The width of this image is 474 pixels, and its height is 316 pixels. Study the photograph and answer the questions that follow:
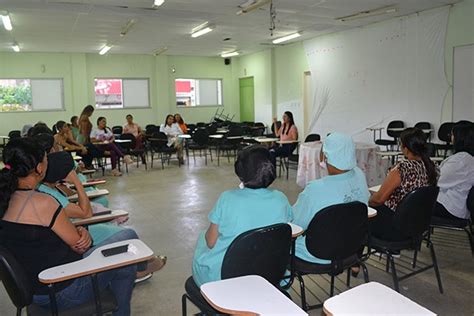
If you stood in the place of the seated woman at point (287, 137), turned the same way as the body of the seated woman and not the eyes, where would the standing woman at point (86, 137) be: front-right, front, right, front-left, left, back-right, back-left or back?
front-right

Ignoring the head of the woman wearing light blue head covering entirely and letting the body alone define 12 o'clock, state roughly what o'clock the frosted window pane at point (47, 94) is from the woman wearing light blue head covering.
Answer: The frosted window pane is roughly at 12 o'clock from the woman wearing light blue head covering.

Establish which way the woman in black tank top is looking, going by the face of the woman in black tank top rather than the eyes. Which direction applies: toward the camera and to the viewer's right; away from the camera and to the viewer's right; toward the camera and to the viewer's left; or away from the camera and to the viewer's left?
away from the camera and to the viewer's right

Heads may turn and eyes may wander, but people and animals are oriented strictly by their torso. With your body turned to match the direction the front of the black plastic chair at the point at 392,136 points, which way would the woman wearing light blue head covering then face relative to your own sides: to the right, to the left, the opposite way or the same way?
to the right

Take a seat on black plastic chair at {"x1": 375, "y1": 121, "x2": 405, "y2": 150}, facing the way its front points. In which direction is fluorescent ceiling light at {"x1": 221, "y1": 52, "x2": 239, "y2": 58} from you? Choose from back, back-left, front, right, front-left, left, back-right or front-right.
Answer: right

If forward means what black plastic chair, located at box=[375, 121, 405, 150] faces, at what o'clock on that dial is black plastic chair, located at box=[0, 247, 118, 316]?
black plastic chair, located at box=[0, 247, 118, 316] is roughly at 11 o'clock from black plastic chair, located at box=[375, 121, 405, 150].

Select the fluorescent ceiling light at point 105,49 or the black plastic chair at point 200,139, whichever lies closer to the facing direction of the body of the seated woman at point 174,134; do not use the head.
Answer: the black plastic chair

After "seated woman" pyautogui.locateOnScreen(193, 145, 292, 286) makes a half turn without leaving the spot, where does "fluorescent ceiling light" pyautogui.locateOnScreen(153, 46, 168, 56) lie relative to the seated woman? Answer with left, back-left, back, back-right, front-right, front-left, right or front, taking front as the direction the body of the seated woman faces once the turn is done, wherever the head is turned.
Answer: back-left

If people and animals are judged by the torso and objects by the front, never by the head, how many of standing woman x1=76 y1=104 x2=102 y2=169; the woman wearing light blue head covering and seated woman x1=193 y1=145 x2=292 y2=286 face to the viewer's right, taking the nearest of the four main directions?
1

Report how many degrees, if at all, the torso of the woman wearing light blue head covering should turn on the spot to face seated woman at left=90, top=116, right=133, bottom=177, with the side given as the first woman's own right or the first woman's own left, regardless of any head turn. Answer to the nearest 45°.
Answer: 0° — they already face them

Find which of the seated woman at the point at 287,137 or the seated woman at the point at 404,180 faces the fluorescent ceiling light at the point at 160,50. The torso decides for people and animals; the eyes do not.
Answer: the seated woman at the point at 404,180

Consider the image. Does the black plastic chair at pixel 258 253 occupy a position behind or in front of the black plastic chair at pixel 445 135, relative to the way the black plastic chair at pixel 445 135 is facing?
in front

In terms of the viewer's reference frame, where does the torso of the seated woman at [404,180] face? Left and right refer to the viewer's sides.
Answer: facing away from the viewer and to the left of the viewer

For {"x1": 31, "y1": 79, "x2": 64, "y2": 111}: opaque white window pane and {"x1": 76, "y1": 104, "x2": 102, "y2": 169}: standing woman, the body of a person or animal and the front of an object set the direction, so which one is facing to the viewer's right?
the standing woman
